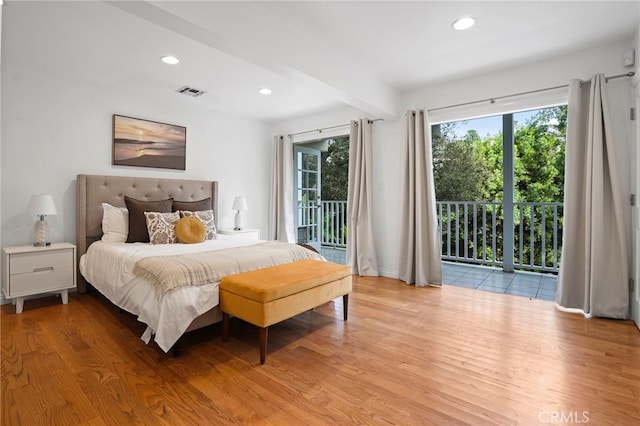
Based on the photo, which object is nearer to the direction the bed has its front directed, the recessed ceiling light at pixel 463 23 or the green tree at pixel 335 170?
the recessed ceiling light

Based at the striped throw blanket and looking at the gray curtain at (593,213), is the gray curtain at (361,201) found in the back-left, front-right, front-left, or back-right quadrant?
front-left

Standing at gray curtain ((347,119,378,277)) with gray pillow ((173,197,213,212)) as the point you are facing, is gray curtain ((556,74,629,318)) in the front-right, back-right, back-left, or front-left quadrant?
back-left

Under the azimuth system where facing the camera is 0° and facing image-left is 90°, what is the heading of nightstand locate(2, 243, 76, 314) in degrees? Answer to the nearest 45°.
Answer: approximately 315°

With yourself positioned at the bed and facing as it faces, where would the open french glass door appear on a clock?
The open french glass door is roughly at 9 o'clock from the bed.

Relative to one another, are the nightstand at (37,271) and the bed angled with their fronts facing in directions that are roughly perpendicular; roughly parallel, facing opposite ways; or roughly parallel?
roughly parallel

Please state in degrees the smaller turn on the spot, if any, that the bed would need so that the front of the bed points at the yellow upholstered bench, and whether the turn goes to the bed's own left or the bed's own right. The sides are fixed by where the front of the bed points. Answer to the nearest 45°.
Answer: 0° — it already faces it

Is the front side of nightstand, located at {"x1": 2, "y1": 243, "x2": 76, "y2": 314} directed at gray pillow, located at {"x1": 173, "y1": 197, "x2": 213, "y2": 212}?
no

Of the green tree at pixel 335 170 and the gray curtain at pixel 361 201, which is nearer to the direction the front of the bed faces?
the gray curtain

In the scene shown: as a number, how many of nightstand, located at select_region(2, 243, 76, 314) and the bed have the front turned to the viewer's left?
0

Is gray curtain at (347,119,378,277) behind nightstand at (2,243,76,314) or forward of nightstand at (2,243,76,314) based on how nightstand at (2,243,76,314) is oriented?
forward

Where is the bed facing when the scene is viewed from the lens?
facing the viewer and to the right of the viewer
